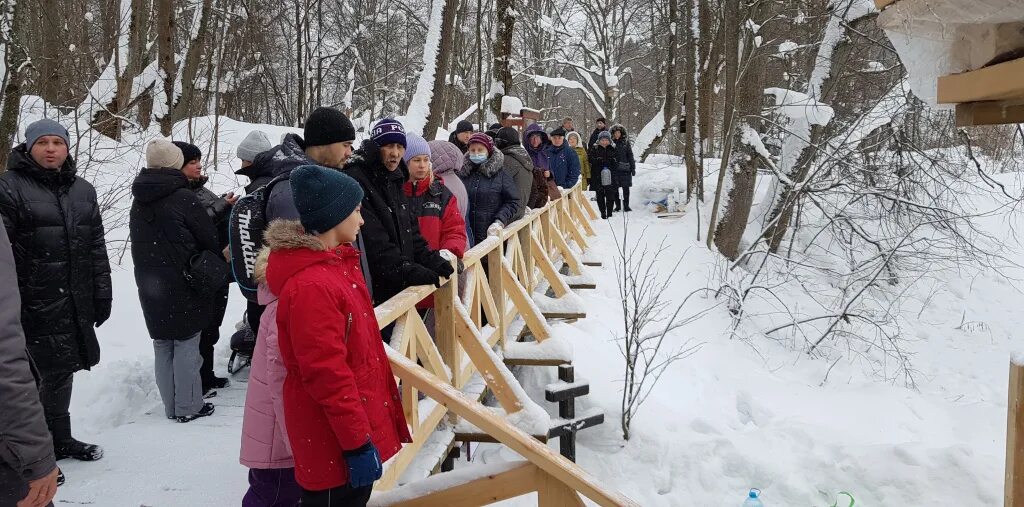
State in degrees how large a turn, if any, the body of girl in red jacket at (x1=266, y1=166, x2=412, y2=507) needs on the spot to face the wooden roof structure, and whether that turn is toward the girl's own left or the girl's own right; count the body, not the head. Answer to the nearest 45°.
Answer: approximately 45° to the girl's own right

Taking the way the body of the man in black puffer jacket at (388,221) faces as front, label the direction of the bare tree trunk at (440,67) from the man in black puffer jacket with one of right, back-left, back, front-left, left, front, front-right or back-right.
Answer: back-left

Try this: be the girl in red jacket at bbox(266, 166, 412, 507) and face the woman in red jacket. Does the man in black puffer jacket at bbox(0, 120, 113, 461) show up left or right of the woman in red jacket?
left

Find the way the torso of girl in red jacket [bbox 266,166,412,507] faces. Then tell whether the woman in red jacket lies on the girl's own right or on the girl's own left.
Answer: on the girl's own left

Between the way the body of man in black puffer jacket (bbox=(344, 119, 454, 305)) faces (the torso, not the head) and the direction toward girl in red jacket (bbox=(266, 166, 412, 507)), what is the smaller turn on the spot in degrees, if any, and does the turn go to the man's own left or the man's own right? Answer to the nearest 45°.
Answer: approximately 45° to the man's own right

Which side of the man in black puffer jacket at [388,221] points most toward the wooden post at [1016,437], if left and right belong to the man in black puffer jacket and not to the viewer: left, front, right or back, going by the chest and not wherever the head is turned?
front

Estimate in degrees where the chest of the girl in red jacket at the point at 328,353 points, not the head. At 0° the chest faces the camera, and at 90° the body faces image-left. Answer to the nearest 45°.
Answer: approximately 270°
